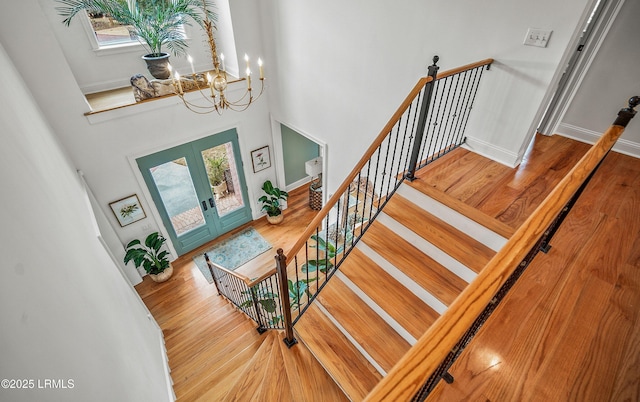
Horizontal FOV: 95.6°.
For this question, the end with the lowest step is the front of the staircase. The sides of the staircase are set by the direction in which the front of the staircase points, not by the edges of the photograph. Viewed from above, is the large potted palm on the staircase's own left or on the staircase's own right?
on the staircase's own right

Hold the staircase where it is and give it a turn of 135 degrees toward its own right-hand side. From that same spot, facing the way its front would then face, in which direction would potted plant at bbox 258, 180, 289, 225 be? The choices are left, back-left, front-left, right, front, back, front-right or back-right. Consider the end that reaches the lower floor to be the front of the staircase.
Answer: front-left

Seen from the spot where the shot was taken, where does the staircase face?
facing the viewer and to the left of the viewer

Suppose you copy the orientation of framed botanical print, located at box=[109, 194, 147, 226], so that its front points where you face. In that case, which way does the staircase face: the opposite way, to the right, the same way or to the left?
to the right

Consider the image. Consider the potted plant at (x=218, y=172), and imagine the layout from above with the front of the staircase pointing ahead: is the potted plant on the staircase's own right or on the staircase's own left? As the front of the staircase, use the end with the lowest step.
on the staircase's own right

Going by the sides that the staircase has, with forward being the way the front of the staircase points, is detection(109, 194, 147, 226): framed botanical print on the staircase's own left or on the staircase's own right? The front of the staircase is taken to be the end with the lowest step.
on the staircase's own right

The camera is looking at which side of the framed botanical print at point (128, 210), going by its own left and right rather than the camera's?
front

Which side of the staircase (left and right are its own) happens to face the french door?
right

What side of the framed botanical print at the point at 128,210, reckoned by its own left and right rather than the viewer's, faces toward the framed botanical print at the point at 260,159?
left

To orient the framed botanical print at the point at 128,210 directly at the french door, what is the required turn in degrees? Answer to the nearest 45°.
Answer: approximately 90° to its left

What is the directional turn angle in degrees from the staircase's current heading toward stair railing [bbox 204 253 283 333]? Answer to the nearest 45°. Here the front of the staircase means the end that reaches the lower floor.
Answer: approximately 45° to its right

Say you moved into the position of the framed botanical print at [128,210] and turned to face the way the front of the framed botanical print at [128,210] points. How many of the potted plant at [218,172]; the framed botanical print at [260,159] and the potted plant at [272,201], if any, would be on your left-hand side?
3

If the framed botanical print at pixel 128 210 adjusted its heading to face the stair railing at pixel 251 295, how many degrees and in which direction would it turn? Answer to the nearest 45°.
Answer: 0° — it already faces it

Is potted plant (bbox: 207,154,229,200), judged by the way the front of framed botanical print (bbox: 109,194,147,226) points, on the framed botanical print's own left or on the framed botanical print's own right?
on the framed botanical print's own left
